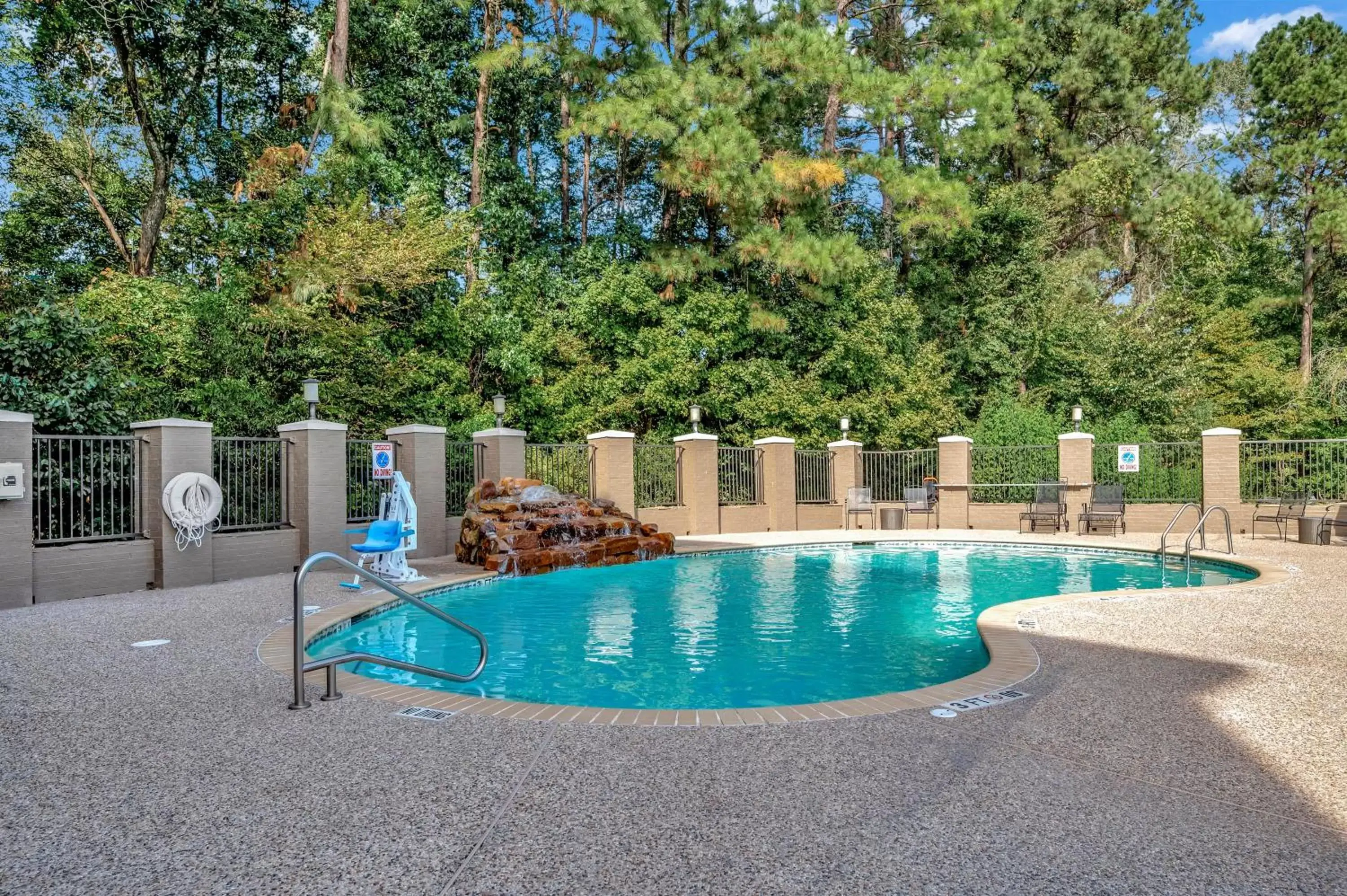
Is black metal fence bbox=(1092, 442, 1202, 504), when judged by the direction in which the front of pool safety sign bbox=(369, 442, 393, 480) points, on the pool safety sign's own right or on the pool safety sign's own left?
on the pool safety sign's own left

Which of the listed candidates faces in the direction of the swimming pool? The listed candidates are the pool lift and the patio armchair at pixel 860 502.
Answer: the patio armchair

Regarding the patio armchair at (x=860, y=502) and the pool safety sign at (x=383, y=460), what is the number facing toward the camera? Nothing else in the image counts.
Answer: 2

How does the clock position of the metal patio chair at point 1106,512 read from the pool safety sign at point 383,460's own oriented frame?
The metal patio chair is roughly at 9 o'clock from the pool safety sign.

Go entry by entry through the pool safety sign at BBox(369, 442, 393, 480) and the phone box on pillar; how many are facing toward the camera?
2

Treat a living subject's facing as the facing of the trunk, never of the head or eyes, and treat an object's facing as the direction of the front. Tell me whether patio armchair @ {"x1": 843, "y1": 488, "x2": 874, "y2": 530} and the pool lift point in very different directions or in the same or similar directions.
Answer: same or similar directions

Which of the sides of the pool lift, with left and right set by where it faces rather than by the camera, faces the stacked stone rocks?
back

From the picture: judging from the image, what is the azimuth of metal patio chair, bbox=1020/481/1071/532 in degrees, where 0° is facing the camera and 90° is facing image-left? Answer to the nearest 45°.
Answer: approximately 45°

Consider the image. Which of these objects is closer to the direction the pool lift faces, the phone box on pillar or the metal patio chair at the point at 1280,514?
the phone box on pillar

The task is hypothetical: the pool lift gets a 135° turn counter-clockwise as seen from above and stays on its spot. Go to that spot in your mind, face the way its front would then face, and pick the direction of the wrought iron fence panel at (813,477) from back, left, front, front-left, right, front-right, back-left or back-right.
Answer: front-left

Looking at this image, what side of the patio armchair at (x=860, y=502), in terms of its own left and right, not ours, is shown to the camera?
front
